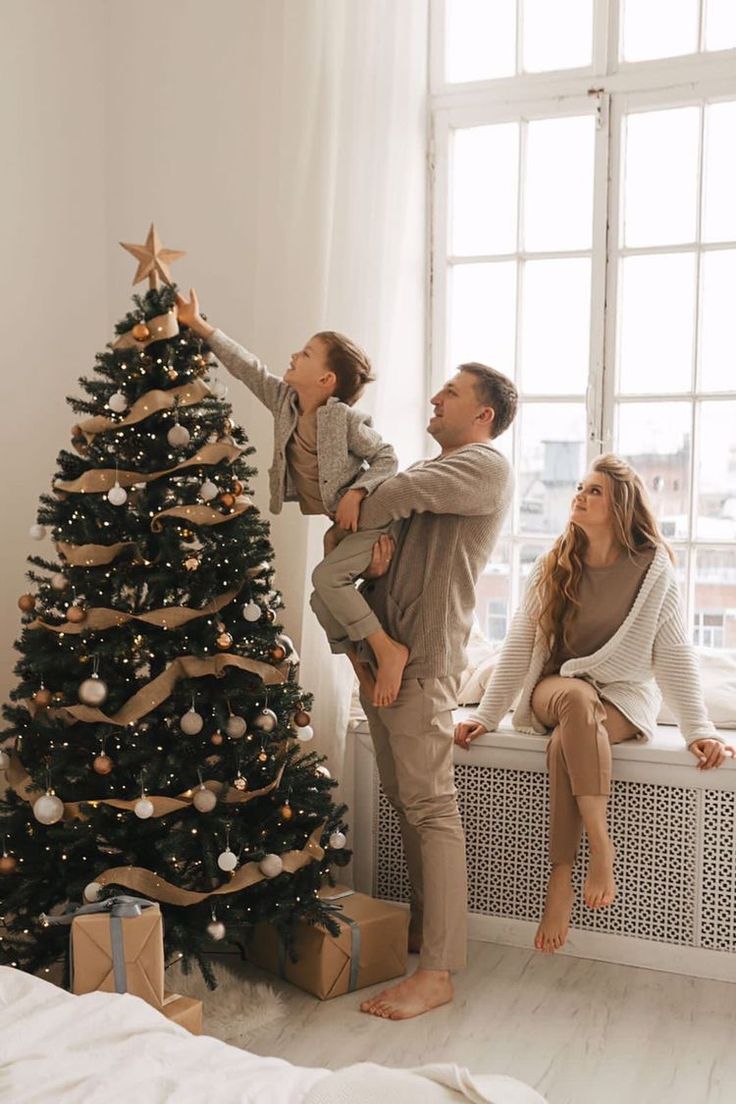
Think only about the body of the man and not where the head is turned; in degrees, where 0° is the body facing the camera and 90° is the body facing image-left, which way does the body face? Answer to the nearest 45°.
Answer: approximately 90°

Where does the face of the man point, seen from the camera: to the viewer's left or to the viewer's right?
to the viewer's left

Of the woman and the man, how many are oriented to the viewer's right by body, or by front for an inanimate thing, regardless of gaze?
0

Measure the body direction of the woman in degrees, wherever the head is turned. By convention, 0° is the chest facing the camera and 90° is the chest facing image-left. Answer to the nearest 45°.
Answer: approximately 45°

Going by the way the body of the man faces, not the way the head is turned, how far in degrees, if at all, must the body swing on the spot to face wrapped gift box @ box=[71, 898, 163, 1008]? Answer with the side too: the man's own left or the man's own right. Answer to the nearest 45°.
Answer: approximately 45° to the man's own left
